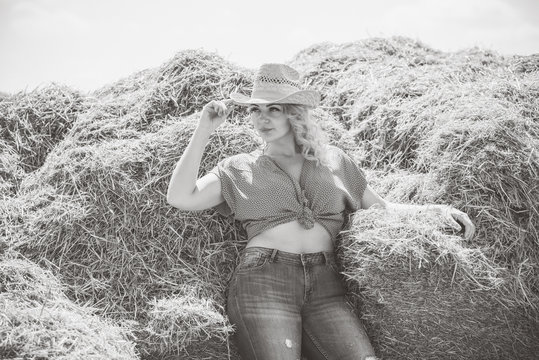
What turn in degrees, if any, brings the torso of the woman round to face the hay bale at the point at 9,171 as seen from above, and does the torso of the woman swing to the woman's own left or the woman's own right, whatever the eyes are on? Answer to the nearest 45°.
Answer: approximately 90° to the woman's own right

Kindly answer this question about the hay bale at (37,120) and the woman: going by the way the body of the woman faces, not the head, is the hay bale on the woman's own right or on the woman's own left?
on the woman's own right

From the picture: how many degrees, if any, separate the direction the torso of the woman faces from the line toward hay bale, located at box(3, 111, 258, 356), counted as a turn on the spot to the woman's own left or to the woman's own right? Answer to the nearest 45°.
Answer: approximately 90° to the woman's own right

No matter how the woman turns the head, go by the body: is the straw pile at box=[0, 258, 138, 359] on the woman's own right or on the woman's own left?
on the woman's own right

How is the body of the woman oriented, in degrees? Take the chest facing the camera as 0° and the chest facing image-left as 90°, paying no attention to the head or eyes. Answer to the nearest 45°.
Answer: approximately 0°
